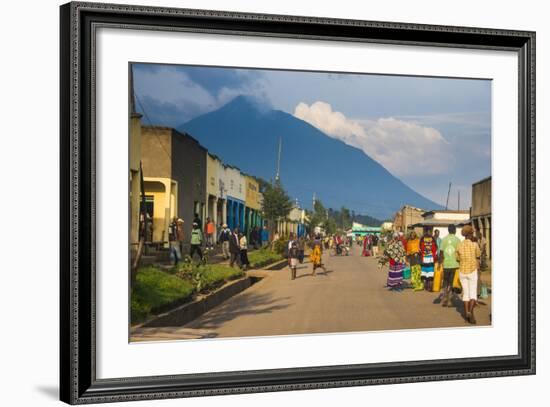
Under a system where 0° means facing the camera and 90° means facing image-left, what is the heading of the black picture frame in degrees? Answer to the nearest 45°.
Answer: approximately 315°
